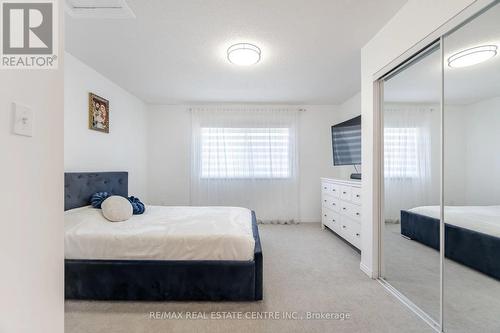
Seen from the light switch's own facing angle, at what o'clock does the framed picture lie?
The framed picture is roughly at 8 o'clock from the light switch.

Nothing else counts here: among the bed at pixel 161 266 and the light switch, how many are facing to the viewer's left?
0

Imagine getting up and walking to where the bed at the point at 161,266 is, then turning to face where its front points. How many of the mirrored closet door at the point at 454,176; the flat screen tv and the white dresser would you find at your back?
0

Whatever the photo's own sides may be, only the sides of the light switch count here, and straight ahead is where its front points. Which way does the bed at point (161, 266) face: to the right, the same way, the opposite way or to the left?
the same way

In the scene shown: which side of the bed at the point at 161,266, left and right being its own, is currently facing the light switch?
right

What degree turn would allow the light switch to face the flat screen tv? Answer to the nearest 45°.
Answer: approximately 45° to its left

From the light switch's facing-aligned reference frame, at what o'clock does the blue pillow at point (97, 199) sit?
The blue pillow is roughly at 8 o'clock from the light switch.

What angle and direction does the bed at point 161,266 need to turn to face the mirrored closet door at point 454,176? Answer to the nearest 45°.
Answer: approximately 45° to its right

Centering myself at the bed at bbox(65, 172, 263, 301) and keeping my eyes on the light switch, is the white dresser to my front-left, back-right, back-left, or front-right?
back-left

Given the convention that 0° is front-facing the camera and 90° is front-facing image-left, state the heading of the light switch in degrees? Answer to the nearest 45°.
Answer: approximately 315°

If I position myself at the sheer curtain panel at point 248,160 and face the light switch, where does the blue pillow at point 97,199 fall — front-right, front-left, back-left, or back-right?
front-right

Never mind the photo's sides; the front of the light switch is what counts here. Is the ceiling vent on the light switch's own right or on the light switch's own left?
on the light switch's own left

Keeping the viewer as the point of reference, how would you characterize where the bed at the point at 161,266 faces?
facing to the right of the viewer
